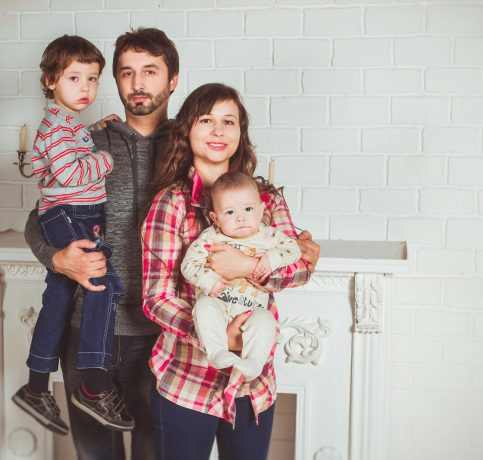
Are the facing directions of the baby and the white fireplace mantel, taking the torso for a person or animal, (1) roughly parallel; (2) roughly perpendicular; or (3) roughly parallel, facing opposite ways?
roughly parallel

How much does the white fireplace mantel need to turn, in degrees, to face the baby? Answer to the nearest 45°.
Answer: approximately 45° to its right

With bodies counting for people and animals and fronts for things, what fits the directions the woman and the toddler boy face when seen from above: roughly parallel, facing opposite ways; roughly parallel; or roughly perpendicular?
roughly parallel

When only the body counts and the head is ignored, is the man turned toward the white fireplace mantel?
no

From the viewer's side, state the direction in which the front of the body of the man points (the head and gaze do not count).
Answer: toward the camera

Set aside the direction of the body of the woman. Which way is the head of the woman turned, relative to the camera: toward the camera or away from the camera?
toward the camera

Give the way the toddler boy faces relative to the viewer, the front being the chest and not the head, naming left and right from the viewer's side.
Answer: facing the viewer and to the right of the viewer

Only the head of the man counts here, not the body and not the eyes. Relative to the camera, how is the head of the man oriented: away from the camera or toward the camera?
toward the camera

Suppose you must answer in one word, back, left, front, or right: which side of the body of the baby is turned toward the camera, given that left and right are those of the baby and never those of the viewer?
front

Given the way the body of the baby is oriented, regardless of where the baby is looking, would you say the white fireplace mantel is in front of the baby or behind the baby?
behind

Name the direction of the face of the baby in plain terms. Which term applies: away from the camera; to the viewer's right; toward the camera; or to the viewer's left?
toward the camera

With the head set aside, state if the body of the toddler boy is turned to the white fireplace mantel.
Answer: no

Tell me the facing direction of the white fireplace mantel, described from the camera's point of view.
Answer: facing the viewer
